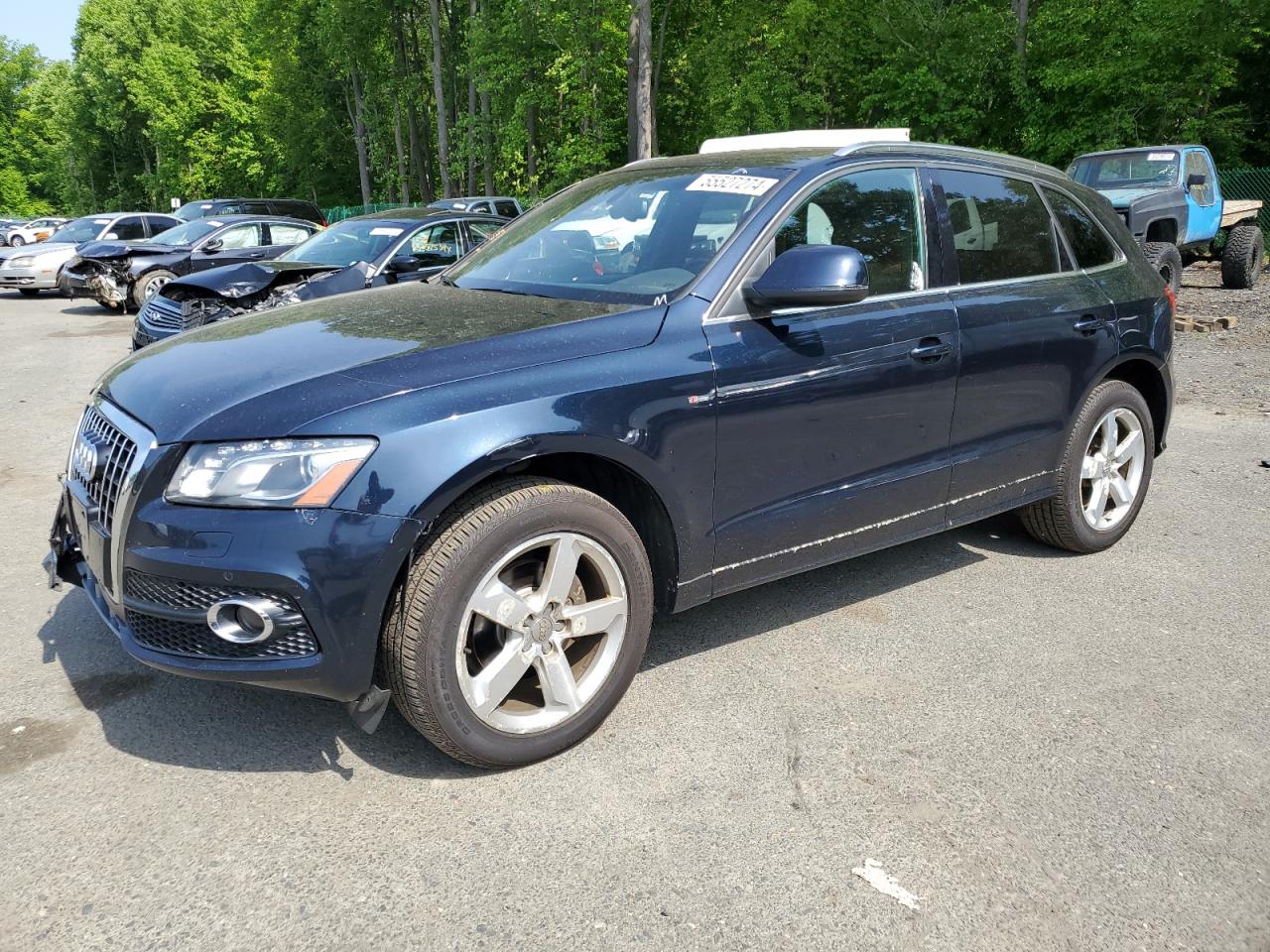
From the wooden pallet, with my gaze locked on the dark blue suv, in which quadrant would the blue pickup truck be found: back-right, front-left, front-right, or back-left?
back-right

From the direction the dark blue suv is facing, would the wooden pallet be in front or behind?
behind

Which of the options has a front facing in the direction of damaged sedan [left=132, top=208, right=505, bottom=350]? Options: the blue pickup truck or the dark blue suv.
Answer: the blue pickup truck

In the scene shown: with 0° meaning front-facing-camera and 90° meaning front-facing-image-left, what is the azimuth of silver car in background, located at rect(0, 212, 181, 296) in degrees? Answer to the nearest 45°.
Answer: approximately 45°

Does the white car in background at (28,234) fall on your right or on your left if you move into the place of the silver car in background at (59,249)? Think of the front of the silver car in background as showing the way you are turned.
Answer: on your right

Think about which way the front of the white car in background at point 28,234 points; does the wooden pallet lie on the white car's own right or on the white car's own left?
on the white car's own left

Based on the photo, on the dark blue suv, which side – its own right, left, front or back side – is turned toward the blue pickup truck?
back

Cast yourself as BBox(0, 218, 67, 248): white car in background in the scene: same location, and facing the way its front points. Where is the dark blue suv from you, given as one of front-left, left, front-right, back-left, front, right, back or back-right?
front-left

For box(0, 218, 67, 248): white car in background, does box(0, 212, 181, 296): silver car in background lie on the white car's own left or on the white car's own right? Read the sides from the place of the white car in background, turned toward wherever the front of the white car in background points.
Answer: on the white car's own left

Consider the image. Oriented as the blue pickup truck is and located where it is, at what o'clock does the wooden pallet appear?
The wooden pallet is roughly at 10 o'clock from the blue pickup truck.

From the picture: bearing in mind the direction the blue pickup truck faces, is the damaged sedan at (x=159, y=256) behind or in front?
in front

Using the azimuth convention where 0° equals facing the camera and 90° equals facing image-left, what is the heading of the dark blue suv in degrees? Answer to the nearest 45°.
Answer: approximately 45°
